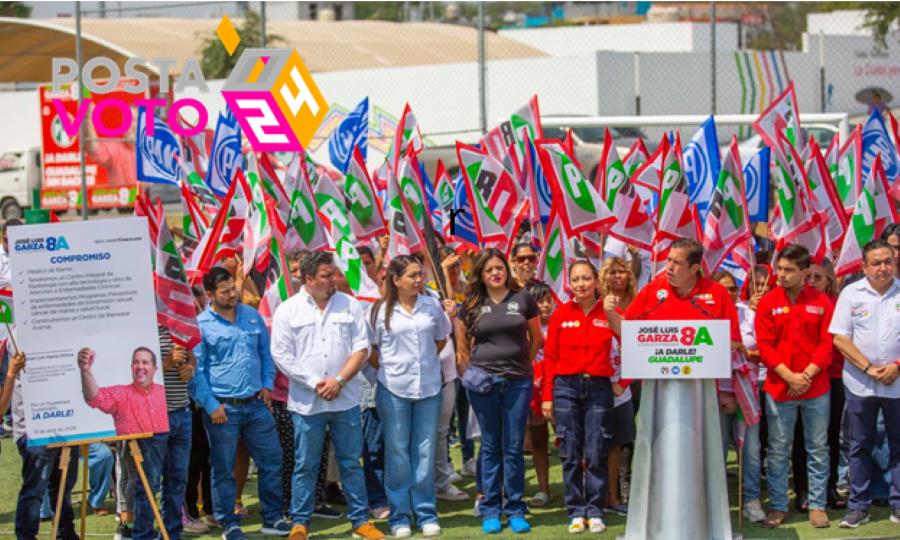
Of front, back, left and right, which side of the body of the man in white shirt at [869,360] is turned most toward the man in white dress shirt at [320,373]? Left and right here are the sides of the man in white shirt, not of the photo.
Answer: right

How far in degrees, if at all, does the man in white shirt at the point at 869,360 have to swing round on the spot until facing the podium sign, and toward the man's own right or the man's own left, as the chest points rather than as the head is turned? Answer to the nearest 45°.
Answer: approximately 45° to the man's own right

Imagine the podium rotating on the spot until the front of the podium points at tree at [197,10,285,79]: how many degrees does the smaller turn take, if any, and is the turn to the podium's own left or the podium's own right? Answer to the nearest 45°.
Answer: approximately 135° to the podium's own right

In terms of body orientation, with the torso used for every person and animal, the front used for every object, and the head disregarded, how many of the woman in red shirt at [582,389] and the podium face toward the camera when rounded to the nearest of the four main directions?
2

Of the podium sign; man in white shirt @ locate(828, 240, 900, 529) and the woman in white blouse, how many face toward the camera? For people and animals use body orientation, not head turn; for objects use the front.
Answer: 3

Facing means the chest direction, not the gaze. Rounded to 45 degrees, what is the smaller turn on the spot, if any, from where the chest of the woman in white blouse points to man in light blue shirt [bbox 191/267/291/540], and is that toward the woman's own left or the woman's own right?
approximately 90° to the woman's own right

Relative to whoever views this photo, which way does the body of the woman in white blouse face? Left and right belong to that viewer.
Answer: facing the viewer

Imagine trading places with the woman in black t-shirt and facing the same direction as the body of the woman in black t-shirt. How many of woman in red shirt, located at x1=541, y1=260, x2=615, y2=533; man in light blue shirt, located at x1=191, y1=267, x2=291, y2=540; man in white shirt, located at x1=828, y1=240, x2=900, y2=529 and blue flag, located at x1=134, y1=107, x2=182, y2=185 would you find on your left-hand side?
2
